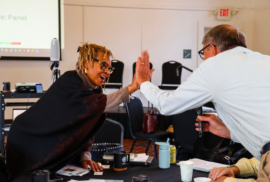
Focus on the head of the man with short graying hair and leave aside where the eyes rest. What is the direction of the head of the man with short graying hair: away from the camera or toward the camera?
away from the camera

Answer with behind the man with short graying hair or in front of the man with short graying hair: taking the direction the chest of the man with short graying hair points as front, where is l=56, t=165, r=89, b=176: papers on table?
in front

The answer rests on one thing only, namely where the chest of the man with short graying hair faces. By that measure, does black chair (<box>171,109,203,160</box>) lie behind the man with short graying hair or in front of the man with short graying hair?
in front

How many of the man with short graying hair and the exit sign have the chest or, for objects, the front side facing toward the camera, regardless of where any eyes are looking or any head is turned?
1

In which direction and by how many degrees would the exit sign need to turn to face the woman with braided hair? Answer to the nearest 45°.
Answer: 0° — it already faces them

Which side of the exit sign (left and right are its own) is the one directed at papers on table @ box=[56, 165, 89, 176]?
front

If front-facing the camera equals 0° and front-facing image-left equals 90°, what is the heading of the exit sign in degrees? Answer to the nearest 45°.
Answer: approximately 0°

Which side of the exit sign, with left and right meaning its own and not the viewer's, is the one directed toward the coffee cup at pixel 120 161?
front

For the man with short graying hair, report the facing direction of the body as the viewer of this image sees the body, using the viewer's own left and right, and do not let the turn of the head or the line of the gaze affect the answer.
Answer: facing away from the viewer and to the left of the viewer

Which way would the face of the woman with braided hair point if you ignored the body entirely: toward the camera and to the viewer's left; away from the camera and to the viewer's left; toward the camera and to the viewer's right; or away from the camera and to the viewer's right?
toward the camera and to the viewer's right

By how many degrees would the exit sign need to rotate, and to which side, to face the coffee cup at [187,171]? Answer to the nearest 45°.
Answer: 0° — it already faces it
